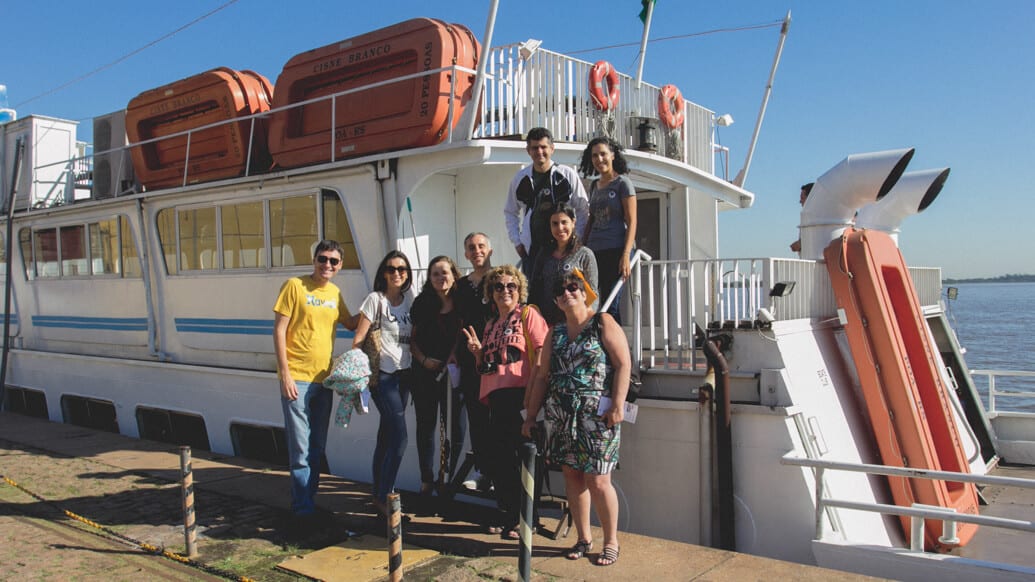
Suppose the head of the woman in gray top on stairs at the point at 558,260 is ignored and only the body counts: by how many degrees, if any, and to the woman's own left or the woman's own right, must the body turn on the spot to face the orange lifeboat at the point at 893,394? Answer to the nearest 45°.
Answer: approximately 90° to the woman's own left

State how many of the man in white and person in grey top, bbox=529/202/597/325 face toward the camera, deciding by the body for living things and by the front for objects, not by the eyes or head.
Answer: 2

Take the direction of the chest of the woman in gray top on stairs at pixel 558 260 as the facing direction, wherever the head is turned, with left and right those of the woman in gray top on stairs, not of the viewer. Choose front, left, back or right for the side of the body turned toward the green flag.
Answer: back

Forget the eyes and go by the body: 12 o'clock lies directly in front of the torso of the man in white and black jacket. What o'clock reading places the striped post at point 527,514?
The striped post is roughly at 12 o'clock from the man in white and black jacket.

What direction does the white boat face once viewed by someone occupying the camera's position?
facing away from the viewer and to the left of the viewer

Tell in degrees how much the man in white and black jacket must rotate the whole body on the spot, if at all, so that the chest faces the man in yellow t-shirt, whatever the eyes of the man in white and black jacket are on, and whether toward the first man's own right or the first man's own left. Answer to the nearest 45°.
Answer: approximately 90° to the first man's own right

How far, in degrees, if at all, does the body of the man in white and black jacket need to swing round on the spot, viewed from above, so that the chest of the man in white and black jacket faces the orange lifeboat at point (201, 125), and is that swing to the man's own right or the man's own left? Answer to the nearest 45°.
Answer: approximately 135° to the man's own right

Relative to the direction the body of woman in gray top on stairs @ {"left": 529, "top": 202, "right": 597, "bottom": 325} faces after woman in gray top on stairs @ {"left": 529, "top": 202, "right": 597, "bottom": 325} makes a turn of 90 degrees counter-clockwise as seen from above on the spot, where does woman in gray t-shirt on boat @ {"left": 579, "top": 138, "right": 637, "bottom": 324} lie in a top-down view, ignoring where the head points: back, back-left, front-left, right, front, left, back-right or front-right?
front-left

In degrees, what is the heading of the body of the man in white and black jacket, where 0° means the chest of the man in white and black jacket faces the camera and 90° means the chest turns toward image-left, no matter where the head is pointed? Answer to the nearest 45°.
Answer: approximately 0°
